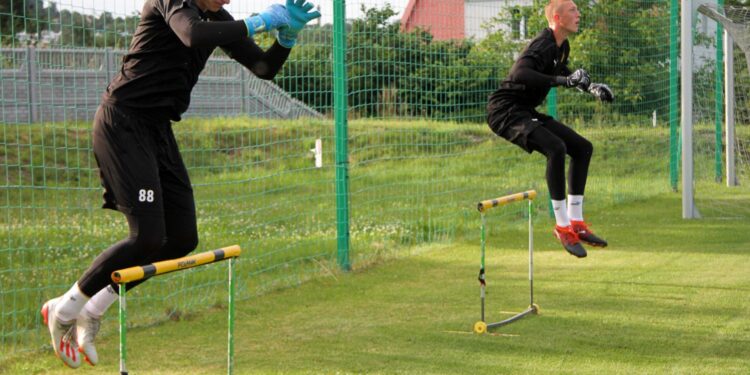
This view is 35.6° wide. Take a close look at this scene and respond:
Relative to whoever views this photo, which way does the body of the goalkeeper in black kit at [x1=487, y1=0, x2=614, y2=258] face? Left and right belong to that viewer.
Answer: facing to the right of the viewer

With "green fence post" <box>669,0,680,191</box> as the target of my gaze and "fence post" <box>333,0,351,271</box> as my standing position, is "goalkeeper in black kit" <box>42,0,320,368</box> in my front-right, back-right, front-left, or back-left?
back-right

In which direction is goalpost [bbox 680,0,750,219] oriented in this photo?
to the viewer's left

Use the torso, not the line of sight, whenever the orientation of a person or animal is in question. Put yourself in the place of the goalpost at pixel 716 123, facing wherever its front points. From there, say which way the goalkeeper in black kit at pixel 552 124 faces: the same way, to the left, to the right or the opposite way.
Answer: the opposite way

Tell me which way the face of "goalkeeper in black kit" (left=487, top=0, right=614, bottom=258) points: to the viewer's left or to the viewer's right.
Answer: to the viewer's right

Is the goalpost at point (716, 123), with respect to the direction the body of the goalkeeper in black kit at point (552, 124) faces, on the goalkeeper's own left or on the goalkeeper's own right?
on the goalkeeper's own left
